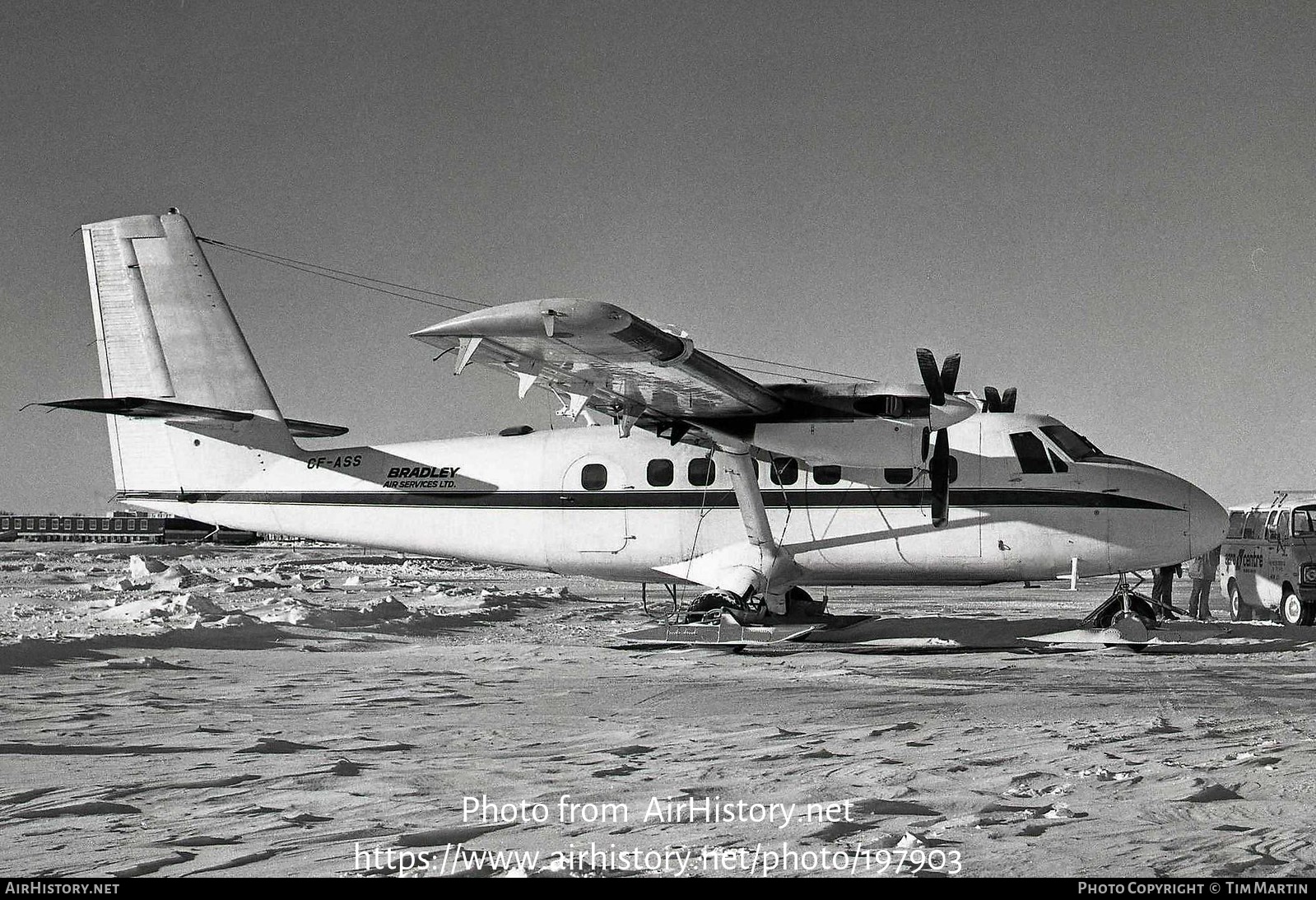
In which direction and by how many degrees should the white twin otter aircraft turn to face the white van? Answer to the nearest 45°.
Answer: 0° — it already faces it

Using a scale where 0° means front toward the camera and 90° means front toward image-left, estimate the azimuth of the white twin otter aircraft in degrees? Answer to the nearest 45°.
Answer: approximately 270°

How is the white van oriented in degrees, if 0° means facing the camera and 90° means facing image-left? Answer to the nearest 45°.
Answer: approximately 315°
